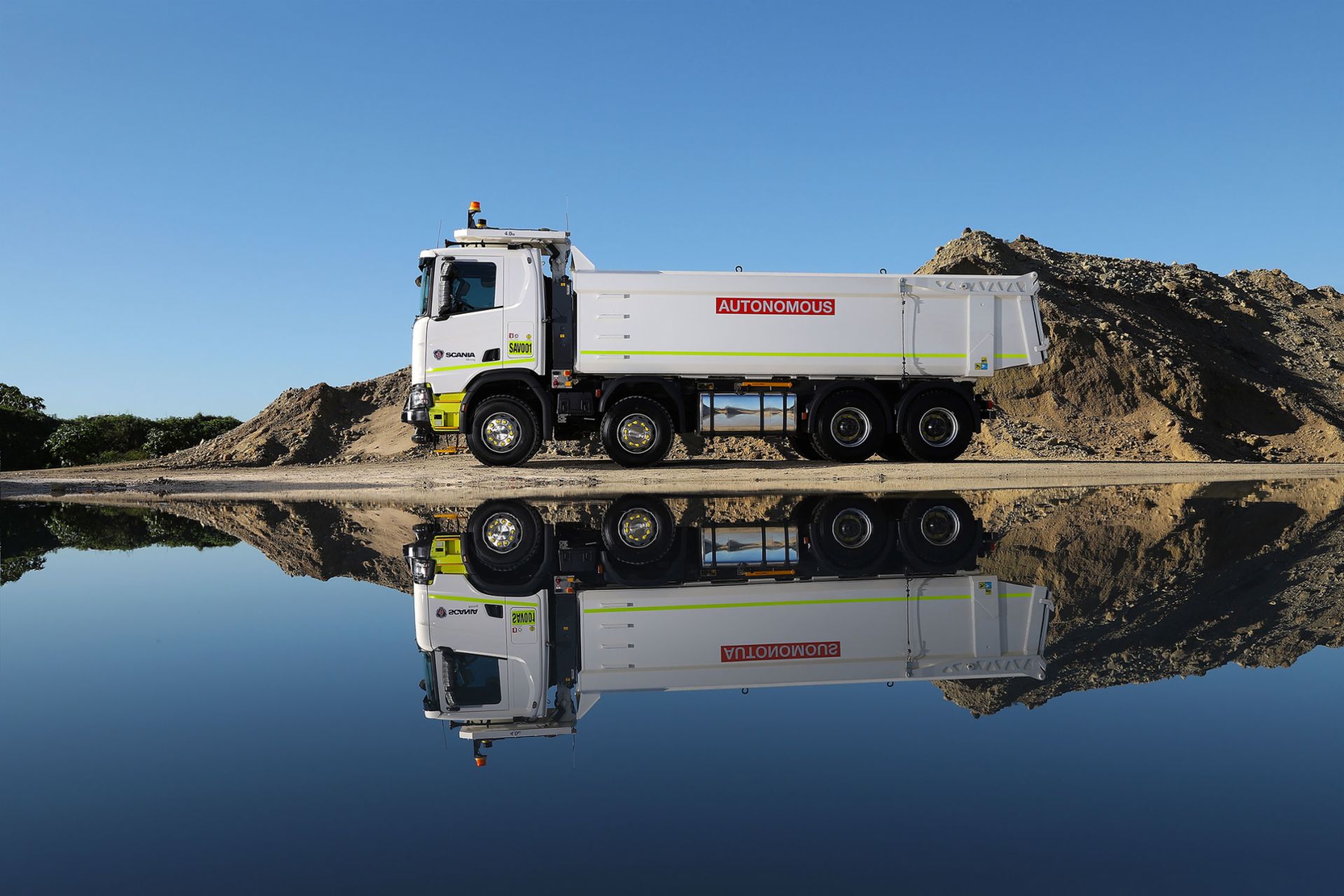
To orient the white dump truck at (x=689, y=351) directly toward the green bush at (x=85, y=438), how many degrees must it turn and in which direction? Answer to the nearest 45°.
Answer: approximately 45° to its right

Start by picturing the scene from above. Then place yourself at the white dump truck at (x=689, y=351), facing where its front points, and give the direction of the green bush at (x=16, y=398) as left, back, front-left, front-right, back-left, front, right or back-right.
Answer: front-right

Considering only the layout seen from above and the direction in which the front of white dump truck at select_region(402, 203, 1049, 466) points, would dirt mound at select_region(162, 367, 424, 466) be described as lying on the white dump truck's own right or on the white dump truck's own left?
on the white dump truck's own right

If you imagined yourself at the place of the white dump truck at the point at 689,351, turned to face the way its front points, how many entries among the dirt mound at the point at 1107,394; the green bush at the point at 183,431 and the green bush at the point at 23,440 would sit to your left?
0

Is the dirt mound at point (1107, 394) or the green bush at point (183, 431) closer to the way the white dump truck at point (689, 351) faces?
the green bush

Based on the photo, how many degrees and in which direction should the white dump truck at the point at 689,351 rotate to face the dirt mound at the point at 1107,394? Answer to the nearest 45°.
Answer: approximately 135° to its right

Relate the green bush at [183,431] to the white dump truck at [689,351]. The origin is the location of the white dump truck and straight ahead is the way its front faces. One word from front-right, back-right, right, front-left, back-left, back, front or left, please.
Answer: front-right

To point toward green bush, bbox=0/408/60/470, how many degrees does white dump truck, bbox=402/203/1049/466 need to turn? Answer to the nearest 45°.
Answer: approximately 45° to its right

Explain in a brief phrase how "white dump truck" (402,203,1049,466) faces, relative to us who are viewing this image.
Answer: facing to the left of the viewer

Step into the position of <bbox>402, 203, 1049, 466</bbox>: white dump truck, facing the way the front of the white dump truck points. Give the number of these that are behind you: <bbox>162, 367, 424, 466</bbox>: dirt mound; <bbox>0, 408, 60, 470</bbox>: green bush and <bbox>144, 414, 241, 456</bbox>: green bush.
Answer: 0
